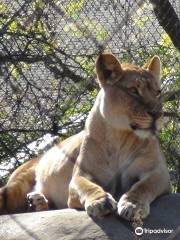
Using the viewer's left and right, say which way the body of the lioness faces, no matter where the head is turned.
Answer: facing the viewer and to the right of the viewer
